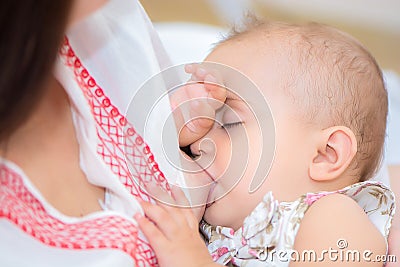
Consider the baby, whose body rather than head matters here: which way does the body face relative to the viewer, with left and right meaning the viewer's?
facing to the left of the viewer

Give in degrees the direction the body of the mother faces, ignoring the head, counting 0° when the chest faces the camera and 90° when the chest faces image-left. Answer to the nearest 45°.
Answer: approximately 315°

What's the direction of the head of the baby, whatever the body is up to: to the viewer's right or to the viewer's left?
to the viewer's left
